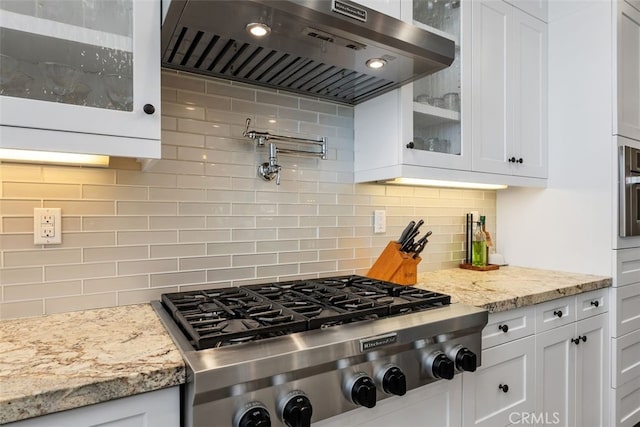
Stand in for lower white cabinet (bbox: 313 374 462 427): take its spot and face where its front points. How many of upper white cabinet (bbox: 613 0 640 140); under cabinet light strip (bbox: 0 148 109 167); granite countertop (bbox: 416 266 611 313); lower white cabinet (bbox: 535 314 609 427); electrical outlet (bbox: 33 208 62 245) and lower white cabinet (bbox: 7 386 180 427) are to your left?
3

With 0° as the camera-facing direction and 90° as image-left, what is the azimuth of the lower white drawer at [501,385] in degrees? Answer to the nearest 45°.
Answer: approximately 315°

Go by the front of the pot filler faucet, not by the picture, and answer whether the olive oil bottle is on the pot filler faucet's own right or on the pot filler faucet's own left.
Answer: on the pot filler faucet's own left

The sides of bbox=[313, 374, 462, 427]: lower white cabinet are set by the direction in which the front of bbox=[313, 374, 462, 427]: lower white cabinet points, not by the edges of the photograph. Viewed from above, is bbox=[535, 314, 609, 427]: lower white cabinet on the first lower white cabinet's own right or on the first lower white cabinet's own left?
on the first lower white cabinet's own left

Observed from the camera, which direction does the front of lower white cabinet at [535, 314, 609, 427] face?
facing the viewer and to the right of the viewer

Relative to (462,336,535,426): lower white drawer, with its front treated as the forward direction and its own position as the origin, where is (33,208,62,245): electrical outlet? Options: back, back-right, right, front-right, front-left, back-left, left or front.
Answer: right

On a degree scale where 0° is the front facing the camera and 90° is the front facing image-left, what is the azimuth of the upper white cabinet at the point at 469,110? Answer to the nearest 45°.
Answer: approximately 315°

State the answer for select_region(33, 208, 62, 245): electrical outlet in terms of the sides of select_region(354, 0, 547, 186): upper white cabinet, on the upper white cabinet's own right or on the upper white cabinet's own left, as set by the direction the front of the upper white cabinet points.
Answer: on the upper white cabinet's own right

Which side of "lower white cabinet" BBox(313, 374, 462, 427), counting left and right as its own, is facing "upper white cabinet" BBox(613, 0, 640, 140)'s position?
left

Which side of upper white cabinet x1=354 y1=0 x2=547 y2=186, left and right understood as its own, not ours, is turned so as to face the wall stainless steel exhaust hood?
right
